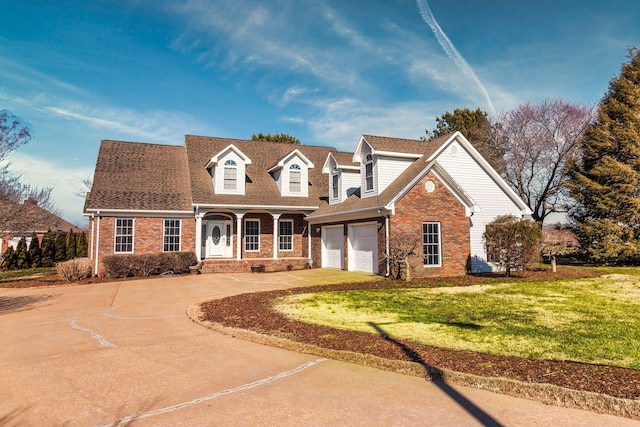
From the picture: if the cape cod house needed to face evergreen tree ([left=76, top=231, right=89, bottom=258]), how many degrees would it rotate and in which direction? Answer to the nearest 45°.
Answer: approximately 135° to its right

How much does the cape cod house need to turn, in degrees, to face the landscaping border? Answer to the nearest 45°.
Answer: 0° — it already faces it

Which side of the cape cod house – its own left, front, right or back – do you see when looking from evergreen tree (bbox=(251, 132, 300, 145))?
back

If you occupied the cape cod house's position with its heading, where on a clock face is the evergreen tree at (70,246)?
The evergreen tree is roughly at 4 o'clock from the cape cod house.

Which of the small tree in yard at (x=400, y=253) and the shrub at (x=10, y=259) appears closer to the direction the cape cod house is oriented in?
the small tree in yard

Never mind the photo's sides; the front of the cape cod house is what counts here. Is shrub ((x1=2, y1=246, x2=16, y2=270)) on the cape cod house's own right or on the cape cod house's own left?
on the cape cod house's own right

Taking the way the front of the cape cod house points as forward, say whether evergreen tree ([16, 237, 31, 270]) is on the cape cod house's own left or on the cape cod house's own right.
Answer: on the cape cod house's own right

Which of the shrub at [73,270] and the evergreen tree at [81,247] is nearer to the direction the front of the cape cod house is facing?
the shrub

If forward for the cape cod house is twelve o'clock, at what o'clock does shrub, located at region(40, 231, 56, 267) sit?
The shrub is roughly at 4 o'clock from the cape cod house.

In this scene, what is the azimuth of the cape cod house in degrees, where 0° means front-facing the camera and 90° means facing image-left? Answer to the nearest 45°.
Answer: approximately 0°

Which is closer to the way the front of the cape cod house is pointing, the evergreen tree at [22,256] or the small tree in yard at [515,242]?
the small tree in yard
